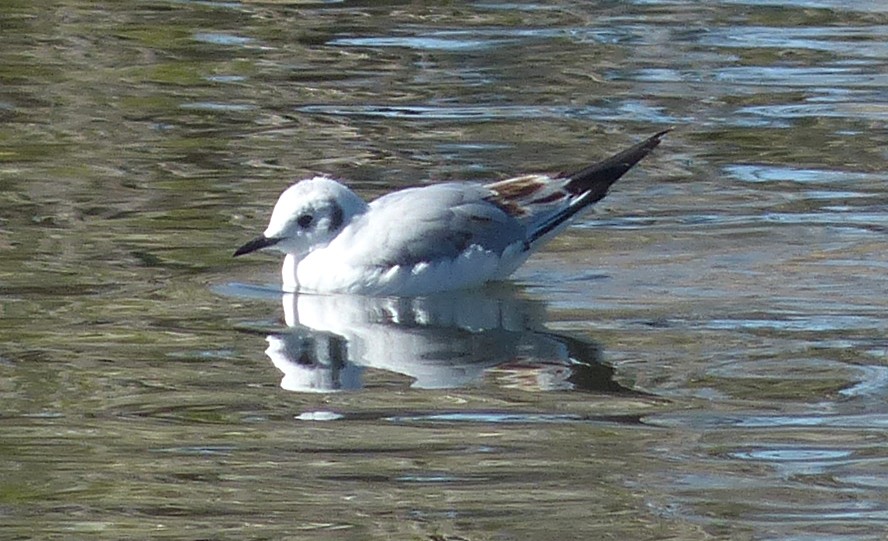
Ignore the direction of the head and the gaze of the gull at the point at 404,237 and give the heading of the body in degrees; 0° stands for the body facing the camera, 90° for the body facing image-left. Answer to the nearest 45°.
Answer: approximately 90°
